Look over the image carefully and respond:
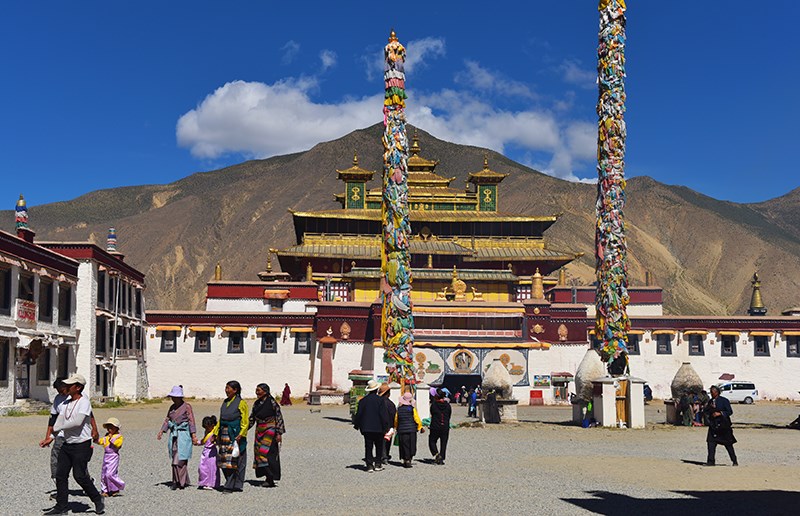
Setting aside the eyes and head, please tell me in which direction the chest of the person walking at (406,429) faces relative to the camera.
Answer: away from the camera

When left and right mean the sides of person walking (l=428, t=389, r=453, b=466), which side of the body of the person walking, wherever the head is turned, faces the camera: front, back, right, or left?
back

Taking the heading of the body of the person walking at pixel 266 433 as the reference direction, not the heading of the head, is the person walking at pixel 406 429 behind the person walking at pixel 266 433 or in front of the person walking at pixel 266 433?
behind

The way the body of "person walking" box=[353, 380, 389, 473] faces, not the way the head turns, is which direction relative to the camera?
away from the camera

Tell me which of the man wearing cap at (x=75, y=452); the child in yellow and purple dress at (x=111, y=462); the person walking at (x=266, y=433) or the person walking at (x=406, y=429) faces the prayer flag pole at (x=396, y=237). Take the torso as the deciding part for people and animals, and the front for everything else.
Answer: the person walking at (x=406, y=429)

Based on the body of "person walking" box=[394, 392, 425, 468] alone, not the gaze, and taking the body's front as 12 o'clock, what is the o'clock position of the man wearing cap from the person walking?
The man wearing cap is roughly at 7 o'clock from the person walking.

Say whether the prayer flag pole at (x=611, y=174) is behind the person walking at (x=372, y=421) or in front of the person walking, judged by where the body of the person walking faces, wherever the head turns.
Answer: in front

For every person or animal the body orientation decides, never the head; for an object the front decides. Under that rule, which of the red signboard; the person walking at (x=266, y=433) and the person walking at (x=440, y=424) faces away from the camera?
the person walking at (x=440, y=424)

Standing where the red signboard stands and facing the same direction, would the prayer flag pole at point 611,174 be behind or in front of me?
in front

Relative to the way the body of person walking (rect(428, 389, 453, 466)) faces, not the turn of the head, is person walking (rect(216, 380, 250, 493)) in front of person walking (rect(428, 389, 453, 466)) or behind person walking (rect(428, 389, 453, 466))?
behind

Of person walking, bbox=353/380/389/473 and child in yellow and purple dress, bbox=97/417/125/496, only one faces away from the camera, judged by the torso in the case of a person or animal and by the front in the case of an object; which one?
the person walking

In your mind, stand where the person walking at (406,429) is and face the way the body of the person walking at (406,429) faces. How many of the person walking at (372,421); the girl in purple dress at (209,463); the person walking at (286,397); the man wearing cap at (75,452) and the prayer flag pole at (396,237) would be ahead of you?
2

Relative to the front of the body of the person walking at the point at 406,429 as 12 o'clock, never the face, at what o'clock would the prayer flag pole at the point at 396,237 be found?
The prayer flag pole is roughly at 12 o'clock from the person walking.

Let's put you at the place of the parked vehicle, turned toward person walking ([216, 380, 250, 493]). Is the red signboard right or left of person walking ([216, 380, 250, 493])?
right
